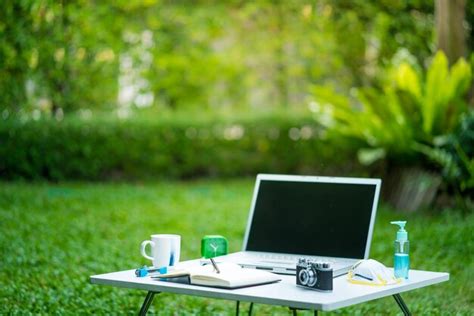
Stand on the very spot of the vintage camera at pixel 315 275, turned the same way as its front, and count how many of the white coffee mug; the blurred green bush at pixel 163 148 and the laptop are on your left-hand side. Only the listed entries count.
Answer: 0

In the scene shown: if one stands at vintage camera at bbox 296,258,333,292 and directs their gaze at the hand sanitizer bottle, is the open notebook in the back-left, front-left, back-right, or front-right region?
back-left

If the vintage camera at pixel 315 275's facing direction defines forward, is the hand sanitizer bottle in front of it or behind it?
behind

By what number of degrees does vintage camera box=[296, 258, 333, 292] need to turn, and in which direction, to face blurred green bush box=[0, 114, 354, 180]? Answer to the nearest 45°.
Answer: approximately 135° to its right

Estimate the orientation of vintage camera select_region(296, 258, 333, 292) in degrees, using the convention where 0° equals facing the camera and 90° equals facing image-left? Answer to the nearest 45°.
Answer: approximately 45°

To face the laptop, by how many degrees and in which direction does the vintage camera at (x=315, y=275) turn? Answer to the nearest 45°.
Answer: approximately 135° to its right

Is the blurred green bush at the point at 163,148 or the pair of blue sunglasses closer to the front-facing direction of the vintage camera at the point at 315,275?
the pair of blue sunglasses

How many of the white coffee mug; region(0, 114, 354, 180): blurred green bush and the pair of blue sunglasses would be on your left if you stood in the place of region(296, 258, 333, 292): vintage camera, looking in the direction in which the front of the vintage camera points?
0

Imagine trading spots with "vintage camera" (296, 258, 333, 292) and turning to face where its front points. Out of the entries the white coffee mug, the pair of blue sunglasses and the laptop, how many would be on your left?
0

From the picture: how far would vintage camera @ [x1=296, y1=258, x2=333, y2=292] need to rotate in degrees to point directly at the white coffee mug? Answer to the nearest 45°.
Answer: approximately 90° to its right
